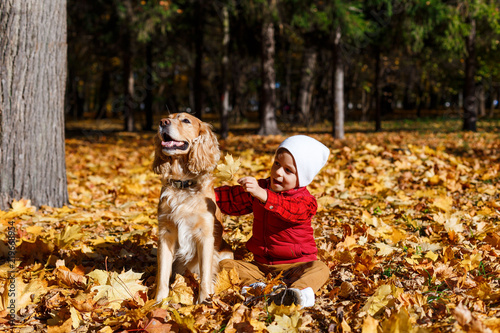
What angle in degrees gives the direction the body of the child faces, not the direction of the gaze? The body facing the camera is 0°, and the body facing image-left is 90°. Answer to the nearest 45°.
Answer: approximately 45°

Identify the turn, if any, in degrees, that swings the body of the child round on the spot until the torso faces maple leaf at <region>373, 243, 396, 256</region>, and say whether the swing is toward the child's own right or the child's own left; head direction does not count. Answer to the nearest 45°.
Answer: approximately 180°

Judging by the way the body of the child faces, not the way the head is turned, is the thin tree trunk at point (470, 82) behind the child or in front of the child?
behind

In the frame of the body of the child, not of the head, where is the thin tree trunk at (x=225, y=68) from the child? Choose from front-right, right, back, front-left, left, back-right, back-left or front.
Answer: back-right

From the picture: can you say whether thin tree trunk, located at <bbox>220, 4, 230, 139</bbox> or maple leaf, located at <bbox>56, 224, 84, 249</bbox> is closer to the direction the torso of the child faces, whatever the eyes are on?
the maple leaf

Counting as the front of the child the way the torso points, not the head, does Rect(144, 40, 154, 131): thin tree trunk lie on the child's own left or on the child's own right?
on the child's own right

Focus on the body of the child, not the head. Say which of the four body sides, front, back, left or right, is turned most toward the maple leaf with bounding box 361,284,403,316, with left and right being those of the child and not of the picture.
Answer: left

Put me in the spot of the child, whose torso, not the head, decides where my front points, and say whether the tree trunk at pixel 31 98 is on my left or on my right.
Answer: on my right

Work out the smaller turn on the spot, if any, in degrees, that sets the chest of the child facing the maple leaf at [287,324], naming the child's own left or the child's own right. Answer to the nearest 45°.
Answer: approximately 45° to the child's own left
